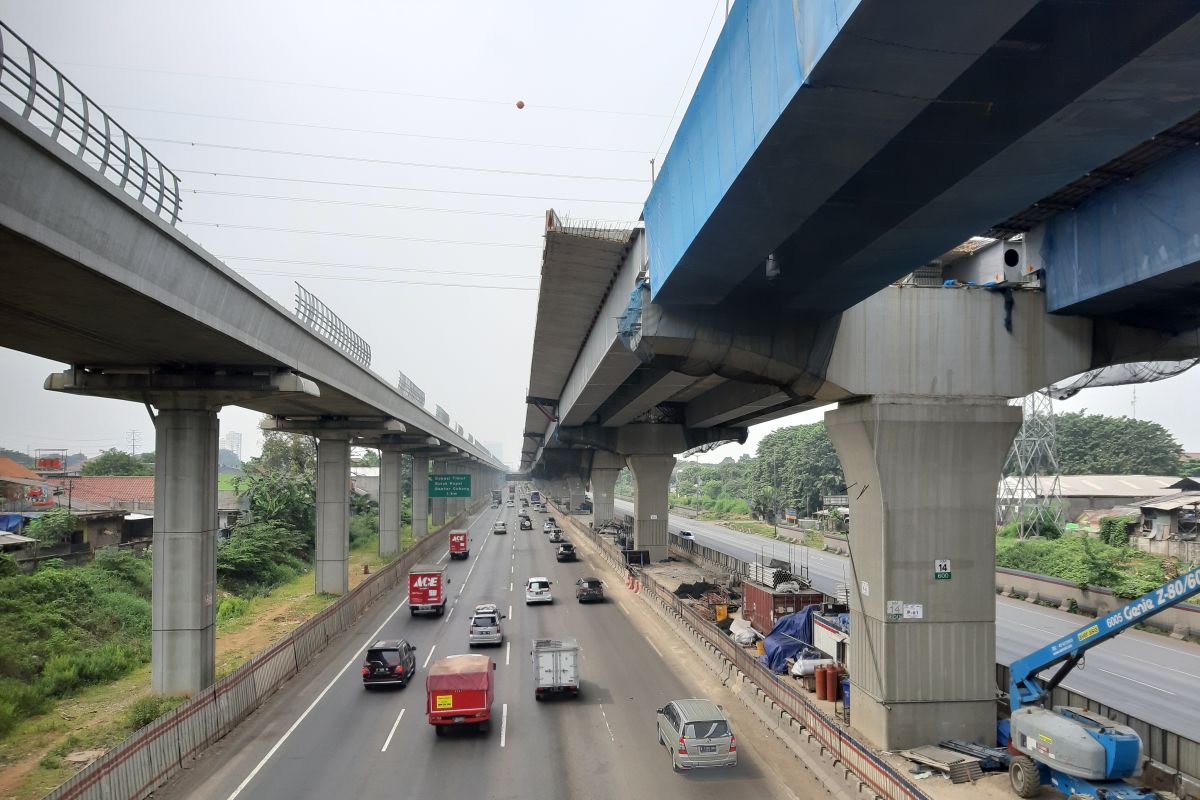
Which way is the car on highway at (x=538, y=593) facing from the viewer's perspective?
away from the camera

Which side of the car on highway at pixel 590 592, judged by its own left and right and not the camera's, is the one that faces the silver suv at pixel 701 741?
back

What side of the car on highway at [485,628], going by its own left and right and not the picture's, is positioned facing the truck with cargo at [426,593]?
front

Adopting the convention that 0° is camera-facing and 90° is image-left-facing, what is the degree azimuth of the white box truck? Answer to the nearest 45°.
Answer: approximately 180°

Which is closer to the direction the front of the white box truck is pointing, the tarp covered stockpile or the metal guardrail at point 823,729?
the tarp covered stockpile

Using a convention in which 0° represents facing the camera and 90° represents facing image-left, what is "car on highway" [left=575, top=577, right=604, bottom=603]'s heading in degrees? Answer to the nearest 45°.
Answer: approximately 180°

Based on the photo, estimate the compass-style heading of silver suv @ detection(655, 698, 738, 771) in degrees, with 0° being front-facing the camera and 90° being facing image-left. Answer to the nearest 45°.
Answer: approximately 135°

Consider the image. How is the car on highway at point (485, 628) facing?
away from the camera

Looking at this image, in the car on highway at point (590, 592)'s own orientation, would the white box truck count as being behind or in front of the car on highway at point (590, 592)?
behind

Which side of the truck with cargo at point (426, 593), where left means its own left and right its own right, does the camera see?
back

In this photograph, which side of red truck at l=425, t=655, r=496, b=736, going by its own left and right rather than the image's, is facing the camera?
back
